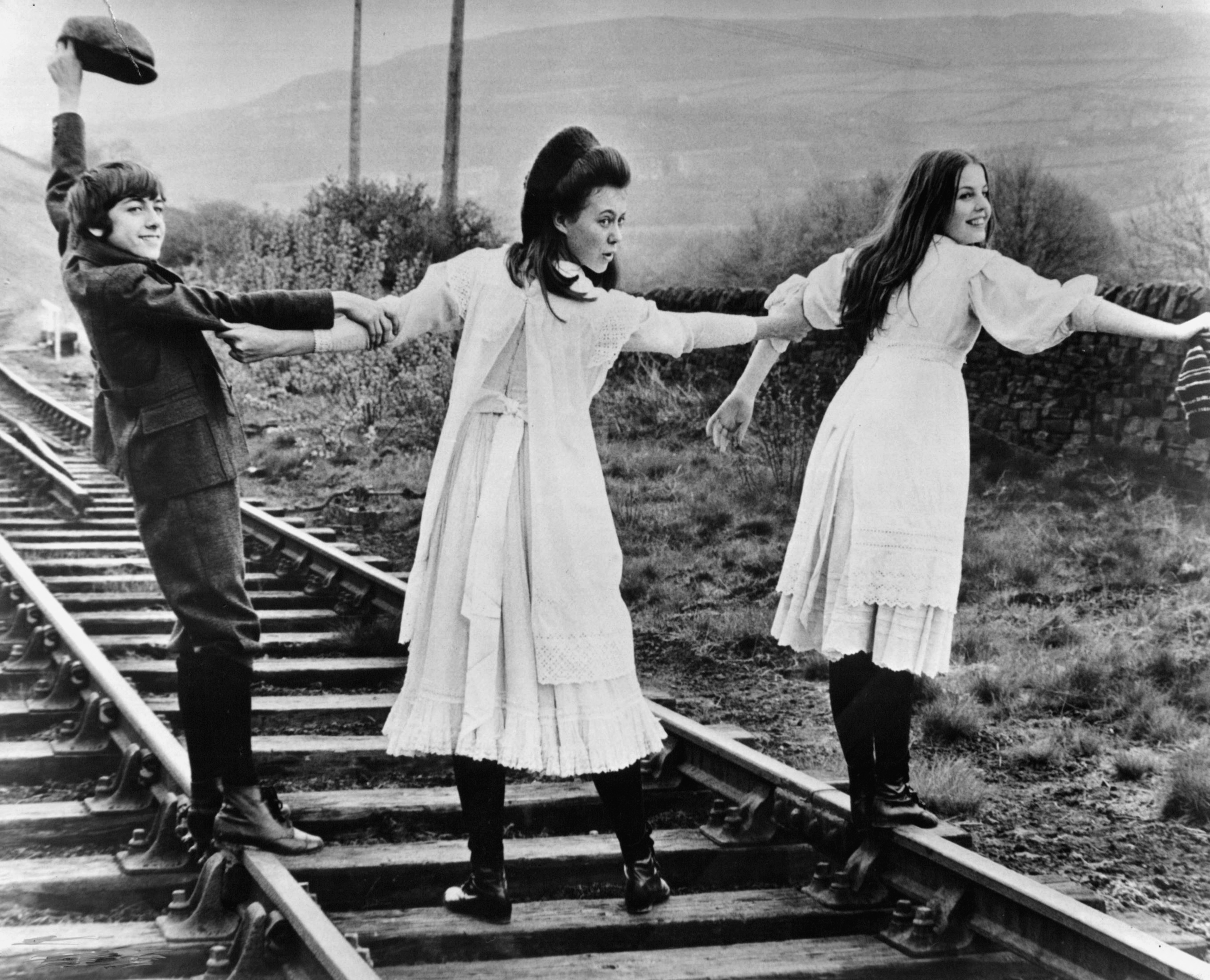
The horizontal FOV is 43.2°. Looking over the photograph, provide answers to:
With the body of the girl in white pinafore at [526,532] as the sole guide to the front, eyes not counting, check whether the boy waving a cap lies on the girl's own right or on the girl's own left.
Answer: on the girl's own left

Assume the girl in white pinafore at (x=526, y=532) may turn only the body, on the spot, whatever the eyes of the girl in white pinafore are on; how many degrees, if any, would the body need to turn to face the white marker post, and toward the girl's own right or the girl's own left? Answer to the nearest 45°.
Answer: approximately 45° to the girl's own left

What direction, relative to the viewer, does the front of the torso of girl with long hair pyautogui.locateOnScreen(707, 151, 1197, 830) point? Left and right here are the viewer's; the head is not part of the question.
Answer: facing away from the viewer and to the right of the viewer

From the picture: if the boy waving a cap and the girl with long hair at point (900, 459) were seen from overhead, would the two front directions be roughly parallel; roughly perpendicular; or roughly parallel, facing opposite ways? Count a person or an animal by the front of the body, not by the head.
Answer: roughly parallel

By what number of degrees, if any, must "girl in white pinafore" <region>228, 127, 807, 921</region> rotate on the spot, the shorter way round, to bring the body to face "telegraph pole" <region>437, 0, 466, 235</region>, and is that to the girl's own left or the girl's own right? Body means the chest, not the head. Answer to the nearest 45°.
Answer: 0° — they already face it

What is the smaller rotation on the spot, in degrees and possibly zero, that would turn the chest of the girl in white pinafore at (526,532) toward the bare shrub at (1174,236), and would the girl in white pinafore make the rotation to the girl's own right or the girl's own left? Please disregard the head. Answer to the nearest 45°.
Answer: approximately 45° to the girl's own right

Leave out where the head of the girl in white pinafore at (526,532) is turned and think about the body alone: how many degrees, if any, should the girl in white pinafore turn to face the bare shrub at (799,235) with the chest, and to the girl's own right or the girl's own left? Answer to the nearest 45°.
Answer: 0° — they already face it

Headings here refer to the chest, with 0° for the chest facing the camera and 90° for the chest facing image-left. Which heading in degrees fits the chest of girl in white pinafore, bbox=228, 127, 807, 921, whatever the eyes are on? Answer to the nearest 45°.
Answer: approximately 180°

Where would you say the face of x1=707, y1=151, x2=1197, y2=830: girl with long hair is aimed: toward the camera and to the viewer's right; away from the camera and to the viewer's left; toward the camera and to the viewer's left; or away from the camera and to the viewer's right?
toward the camera and to the viewer's right
